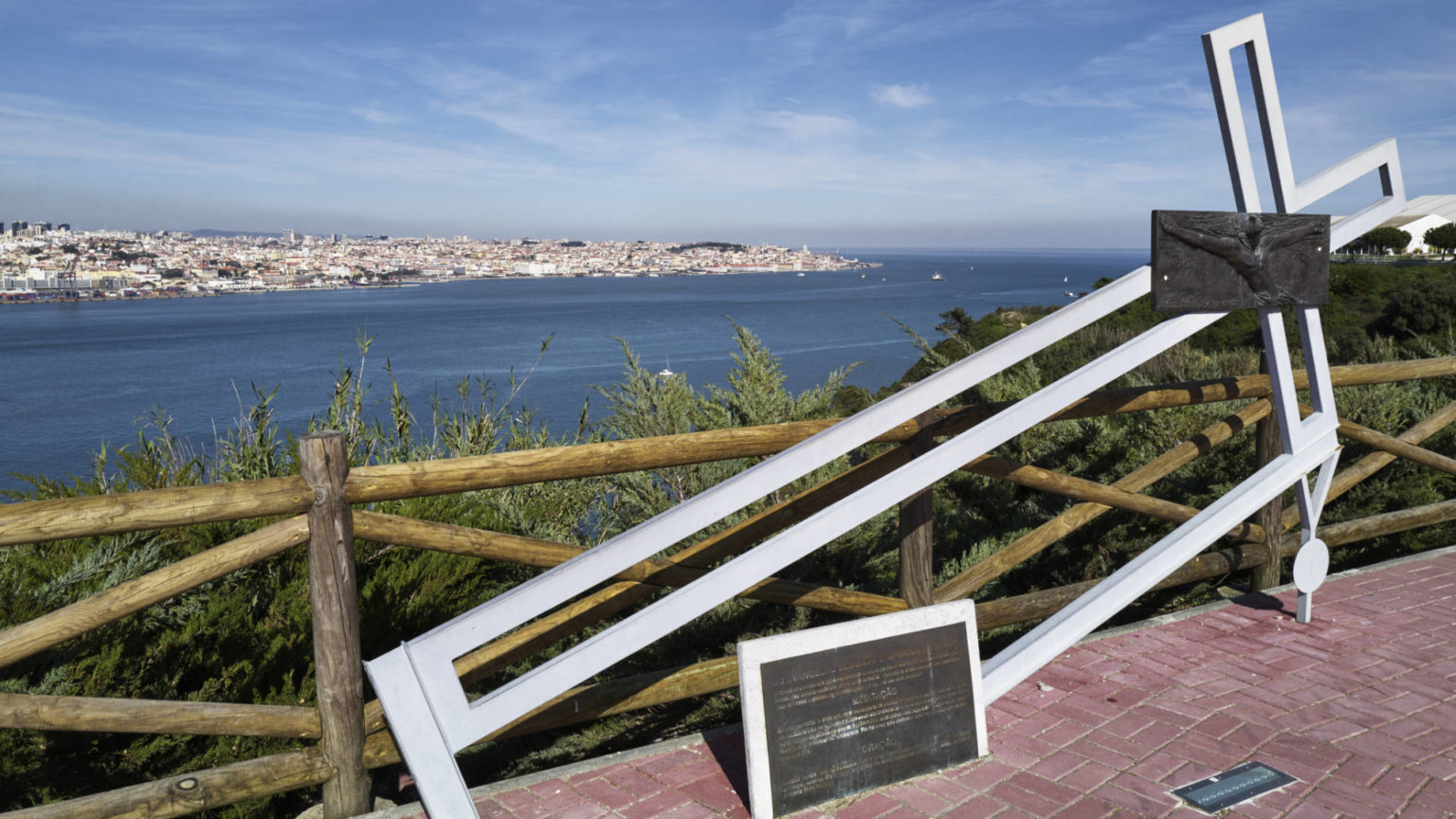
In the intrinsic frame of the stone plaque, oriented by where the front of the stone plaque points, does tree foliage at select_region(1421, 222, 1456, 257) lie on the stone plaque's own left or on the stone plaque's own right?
on the stone plaque's own left

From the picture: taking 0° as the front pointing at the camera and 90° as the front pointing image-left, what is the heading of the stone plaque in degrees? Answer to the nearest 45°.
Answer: approximately 315°

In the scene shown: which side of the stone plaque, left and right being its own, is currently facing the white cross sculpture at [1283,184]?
left
